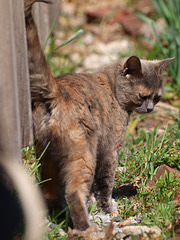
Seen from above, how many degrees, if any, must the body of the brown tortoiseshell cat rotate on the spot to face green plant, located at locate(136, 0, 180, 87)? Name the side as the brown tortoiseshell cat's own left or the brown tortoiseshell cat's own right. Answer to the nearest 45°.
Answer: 0° — it already faces it

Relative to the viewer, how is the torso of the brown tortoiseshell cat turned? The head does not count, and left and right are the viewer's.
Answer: facing away from the viewer and to the right of the viewer
